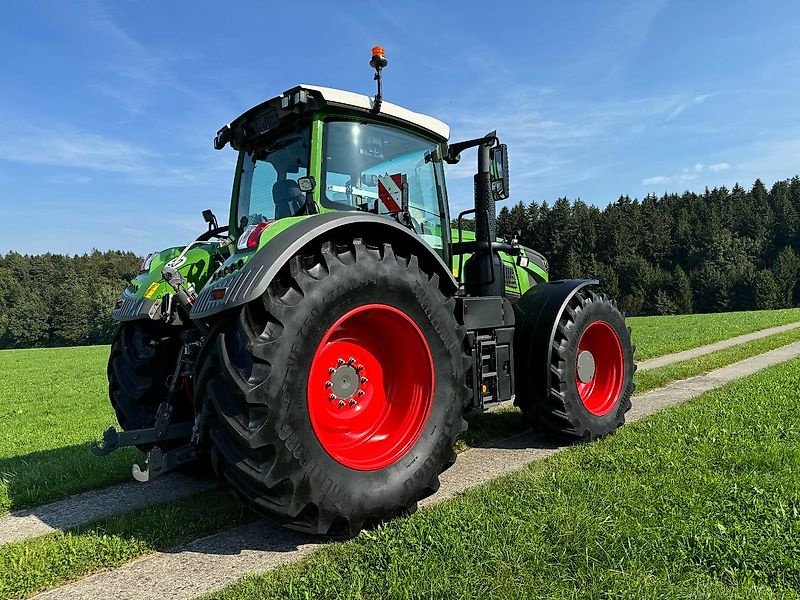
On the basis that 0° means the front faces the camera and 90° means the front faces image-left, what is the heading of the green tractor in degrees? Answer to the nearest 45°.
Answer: approximately 225°
